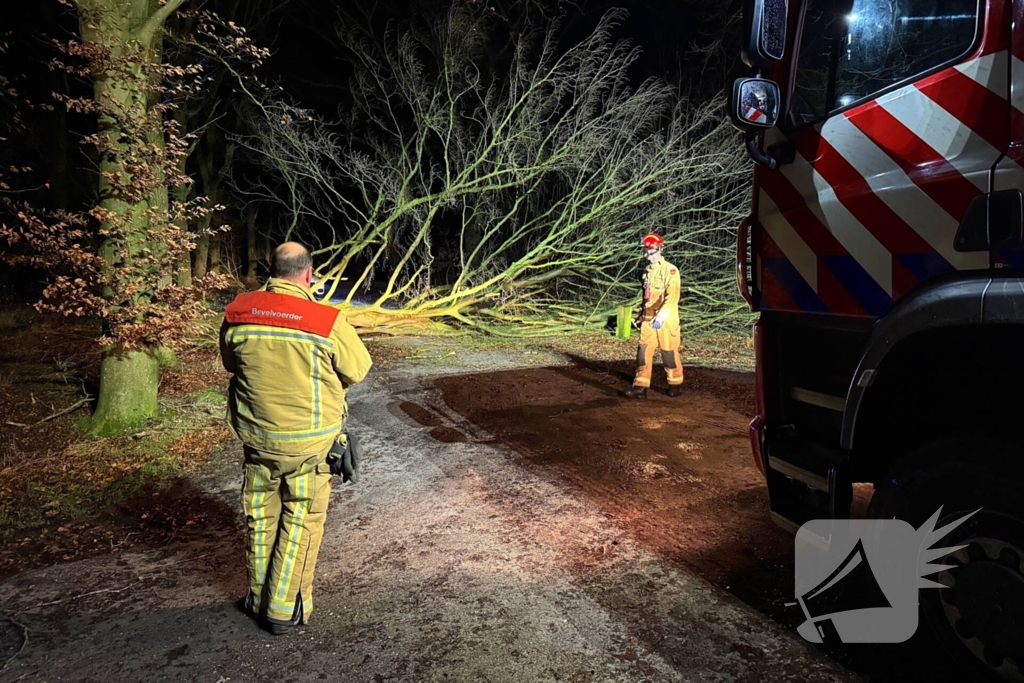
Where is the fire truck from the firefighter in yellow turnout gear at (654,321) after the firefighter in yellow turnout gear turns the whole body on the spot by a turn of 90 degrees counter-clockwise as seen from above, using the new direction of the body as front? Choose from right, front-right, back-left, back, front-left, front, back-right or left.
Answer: front-right

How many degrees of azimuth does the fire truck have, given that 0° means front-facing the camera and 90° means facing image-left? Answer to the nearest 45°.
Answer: approximately 135°

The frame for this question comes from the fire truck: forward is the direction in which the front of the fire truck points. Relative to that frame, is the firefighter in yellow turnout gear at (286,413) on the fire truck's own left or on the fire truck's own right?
on the fire truck's own left

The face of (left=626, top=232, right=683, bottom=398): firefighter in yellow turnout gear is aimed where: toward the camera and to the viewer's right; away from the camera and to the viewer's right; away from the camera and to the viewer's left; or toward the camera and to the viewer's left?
toward the camera and to the viewer's left

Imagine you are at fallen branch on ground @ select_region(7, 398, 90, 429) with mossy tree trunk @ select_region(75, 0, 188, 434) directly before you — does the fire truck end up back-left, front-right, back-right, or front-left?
front-right

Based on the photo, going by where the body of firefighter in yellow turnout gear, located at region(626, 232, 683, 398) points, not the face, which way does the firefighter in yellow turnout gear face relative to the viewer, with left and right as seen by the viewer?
facing the viewer and to the left of the viewer
